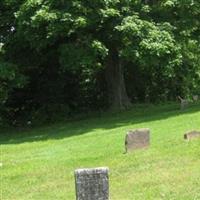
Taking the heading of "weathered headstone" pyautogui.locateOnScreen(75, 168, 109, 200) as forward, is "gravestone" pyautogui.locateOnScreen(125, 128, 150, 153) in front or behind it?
behind

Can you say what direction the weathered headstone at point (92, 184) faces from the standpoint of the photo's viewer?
facing the viewer

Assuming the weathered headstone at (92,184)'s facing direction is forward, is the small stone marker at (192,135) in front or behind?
behind

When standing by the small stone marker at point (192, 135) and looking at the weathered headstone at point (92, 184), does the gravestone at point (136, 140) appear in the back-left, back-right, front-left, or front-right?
front-right

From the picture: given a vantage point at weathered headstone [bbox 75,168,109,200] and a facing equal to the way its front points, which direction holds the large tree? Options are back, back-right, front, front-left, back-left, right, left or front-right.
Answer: back

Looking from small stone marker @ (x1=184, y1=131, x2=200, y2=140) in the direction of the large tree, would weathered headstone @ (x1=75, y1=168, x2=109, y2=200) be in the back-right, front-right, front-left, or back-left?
back-left

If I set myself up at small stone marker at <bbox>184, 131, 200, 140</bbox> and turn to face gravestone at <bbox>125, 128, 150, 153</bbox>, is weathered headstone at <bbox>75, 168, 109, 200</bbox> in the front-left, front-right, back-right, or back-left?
front-left
